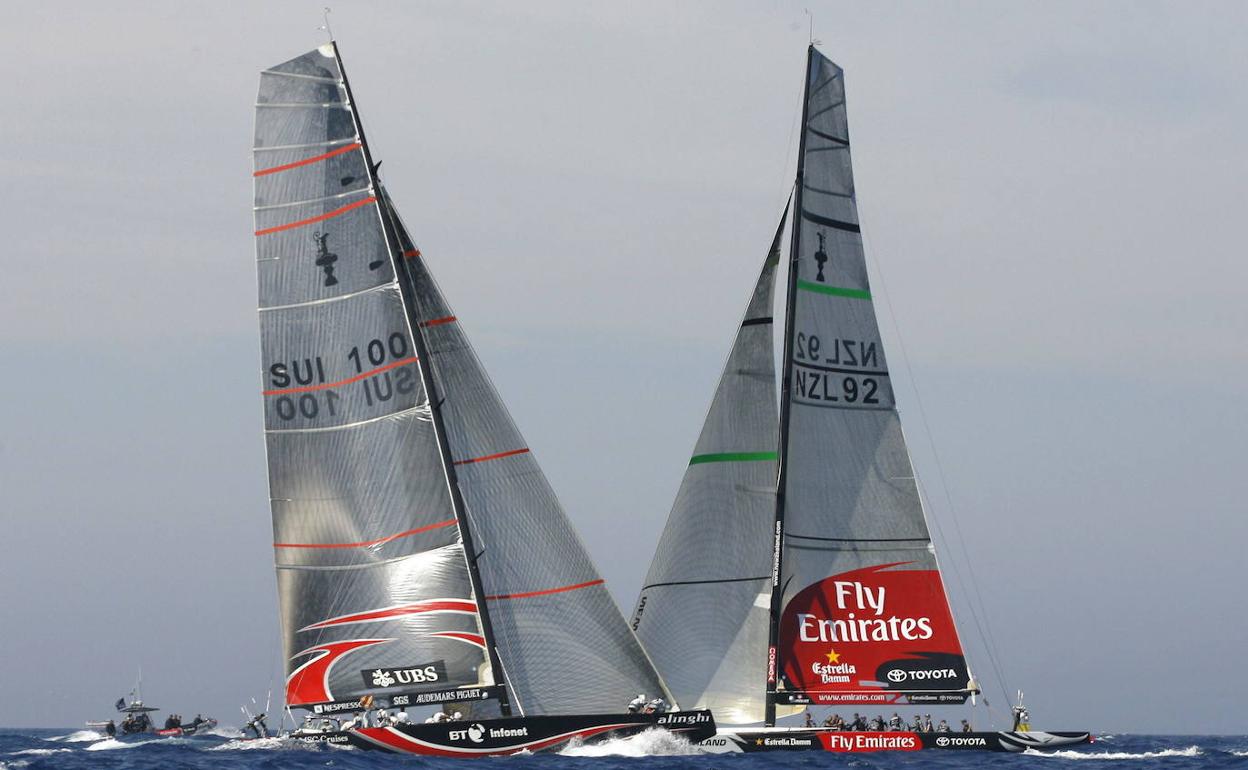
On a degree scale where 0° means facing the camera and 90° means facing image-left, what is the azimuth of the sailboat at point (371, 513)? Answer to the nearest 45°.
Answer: approximately 270°

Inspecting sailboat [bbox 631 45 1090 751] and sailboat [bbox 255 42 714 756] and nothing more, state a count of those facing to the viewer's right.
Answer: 1

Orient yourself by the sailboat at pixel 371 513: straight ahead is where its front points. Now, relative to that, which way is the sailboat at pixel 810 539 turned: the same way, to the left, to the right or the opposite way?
the opposite way

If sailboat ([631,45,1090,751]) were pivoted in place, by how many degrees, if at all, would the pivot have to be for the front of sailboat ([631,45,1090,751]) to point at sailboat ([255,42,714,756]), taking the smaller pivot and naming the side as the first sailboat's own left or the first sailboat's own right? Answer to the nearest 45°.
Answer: approximately 45° to the first sailboat's own left

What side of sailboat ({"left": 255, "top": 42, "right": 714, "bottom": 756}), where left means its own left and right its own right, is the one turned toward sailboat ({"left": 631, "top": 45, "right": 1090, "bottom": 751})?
front

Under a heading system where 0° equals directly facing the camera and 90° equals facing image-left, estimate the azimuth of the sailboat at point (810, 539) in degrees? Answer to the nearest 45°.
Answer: approximately 90°
